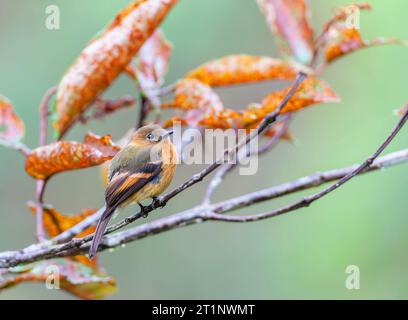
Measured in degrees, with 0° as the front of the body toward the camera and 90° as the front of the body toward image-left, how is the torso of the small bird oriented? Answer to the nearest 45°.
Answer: approximately 270°

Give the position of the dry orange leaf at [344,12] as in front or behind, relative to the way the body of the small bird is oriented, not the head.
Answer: in front

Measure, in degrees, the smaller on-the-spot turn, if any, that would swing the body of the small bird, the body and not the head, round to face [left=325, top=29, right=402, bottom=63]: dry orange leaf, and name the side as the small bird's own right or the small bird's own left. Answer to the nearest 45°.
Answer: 0° — it already faces it
